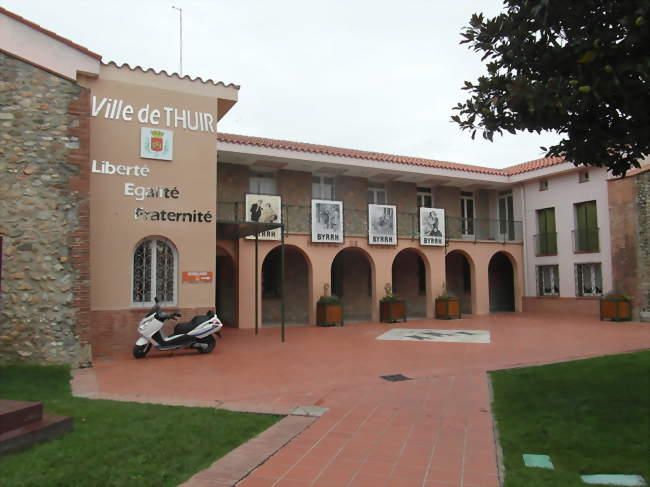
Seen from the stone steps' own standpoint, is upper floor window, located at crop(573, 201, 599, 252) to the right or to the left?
on its left

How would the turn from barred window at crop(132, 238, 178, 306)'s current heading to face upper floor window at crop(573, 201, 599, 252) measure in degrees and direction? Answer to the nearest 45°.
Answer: approximately 90° to its left

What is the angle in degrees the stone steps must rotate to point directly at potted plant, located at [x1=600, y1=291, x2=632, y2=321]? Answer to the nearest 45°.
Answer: approximately 45° to its left

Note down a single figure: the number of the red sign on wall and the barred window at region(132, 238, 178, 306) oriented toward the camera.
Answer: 2

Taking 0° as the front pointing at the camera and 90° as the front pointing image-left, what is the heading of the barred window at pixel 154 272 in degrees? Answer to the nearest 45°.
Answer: approximately 0°

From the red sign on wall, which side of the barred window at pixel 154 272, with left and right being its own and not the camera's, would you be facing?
left

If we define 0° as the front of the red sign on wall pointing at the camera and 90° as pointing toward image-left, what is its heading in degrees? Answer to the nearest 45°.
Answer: approximately 0°

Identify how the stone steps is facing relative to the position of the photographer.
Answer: facing the viewer and to the right of the viewer

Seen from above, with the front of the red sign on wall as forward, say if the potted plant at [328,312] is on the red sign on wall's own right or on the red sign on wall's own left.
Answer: on the red sign on wall's own left

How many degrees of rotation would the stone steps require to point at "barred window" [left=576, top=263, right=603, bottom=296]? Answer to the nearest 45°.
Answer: approximately 45° to its left

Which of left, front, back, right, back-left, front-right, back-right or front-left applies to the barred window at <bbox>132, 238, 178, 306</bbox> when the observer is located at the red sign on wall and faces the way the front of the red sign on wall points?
right
